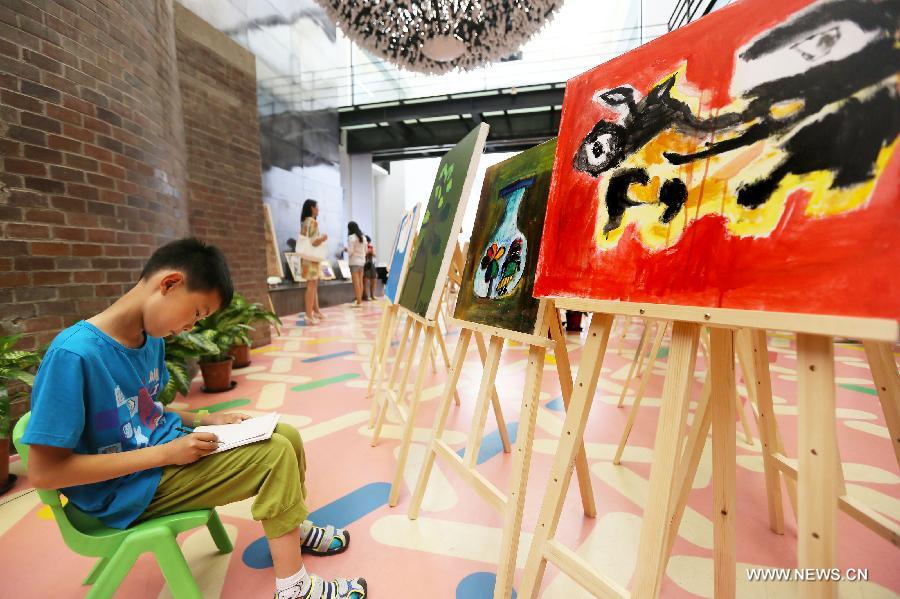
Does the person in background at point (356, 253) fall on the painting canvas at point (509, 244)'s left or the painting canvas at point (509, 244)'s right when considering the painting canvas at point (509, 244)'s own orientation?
on its right

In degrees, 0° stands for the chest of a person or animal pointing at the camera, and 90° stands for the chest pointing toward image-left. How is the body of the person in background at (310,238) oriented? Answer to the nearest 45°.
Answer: approximately 270°

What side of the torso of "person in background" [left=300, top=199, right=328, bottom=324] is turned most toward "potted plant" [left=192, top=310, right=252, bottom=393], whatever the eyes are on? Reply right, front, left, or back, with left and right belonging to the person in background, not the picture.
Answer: right

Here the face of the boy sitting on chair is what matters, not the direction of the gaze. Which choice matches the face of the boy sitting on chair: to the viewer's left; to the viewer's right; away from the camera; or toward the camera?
to the viewer's right

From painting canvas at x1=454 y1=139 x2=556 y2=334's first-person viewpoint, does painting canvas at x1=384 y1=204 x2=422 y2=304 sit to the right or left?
on its right

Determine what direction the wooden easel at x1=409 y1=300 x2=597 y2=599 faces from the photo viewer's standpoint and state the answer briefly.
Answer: facing the viewer and to the left of the viewer

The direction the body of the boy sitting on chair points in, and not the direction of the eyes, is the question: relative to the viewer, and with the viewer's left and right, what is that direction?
facing to the right of the viewer
